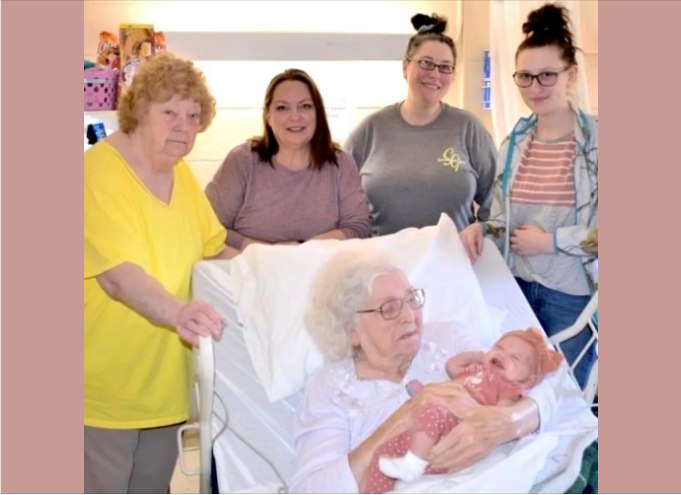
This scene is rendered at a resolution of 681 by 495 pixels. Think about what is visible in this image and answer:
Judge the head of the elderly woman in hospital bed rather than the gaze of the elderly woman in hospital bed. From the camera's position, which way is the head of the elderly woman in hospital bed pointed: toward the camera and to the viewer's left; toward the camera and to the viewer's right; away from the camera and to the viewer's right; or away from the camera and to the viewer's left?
toward the camera and to the viewer's right

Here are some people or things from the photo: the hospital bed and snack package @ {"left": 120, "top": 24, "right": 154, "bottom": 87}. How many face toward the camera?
2

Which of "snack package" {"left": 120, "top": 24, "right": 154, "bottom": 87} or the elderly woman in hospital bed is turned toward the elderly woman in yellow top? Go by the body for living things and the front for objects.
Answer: the snack package

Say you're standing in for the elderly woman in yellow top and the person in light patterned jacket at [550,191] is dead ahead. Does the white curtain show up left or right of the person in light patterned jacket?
left

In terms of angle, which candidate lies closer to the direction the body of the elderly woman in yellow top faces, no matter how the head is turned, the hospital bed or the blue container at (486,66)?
the hospital bed

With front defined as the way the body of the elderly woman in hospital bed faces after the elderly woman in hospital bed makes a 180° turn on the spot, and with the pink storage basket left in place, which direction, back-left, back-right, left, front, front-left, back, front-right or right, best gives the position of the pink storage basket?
front

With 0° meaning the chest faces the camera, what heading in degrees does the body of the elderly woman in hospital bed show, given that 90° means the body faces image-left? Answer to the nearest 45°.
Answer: approximately 315°

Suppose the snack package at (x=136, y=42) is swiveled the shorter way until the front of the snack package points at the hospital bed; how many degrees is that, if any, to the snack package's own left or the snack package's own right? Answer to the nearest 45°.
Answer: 0° — it already faces it
